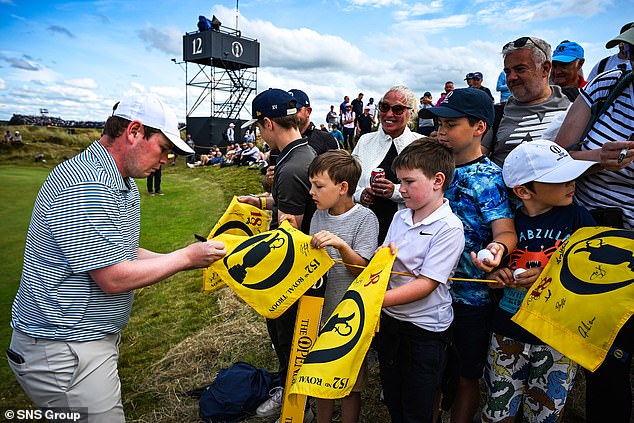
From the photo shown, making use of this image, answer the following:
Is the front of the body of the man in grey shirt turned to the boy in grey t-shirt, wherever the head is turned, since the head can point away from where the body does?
yes

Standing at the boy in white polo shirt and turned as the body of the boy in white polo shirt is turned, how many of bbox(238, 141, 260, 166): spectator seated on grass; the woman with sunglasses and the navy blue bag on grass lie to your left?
0

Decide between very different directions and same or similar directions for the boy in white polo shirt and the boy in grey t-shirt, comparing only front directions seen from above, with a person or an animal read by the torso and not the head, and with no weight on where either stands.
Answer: same or similar directions

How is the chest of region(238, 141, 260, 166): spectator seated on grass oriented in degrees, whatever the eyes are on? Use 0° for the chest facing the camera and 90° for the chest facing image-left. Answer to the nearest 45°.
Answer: approximately 45°

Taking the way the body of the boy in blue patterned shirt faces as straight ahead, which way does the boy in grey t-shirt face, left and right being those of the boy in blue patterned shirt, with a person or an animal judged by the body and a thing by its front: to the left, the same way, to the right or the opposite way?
the same way

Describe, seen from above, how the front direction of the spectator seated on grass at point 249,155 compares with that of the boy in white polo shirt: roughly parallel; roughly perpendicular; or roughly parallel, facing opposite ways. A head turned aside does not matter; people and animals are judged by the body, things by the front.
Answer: roughly parallel

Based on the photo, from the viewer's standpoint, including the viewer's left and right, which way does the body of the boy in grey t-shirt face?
facing the viewer and to the left of the viewer

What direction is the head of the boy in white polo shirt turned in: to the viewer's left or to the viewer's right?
to the viewer's left

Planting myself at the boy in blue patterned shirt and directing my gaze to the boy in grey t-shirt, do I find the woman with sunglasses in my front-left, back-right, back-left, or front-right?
front-right

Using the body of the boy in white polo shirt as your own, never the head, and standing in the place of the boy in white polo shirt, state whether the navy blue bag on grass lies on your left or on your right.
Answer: on your right

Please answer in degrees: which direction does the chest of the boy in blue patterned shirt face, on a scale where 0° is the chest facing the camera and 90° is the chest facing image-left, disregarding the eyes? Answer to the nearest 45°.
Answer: approximately 45°

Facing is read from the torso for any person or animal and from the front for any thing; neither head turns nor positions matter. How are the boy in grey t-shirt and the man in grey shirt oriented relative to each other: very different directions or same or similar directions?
same or similar directions

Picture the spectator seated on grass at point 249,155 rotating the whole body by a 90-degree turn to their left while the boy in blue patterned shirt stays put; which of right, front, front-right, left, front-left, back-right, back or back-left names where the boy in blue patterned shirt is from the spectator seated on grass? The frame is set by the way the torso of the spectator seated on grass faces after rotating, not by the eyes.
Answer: front-right
